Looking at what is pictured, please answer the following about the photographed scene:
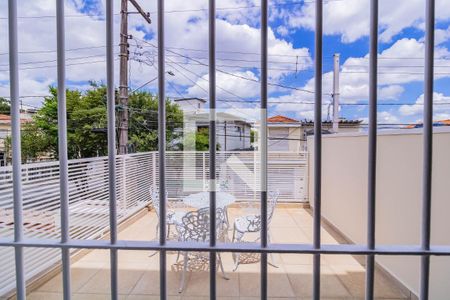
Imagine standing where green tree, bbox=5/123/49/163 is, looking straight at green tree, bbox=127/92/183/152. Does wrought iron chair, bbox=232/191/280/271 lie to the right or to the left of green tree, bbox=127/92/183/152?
right

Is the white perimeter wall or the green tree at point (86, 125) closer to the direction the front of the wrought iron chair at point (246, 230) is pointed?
the green tree

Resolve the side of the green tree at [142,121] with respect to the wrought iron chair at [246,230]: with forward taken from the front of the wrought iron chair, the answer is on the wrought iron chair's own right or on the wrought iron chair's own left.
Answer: on the wrought iron chair's own right

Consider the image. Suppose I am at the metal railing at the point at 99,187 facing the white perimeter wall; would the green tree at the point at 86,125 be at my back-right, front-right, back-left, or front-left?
back-left

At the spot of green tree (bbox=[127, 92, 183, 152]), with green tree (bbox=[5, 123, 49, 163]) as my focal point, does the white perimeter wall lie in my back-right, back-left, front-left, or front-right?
back-left

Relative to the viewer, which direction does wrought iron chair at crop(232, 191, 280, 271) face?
to the viewer's left

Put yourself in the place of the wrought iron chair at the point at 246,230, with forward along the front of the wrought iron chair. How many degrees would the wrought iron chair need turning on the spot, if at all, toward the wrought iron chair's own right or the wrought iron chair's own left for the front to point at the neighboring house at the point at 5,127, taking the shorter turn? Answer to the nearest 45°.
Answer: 0° — it already faces it

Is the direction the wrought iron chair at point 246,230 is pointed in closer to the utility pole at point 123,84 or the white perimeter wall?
the utility pole

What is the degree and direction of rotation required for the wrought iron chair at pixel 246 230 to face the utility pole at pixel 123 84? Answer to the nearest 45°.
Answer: approximately 45° to its right

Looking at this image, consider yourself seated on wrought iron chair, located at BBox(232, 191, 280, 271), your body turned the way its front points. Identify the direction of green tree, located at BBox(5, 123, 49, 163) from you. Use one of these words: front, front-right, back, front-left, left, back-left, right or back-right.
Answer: front-right

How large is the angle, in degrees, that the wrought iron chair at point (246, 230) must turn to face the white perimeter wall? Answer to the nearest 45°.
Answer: approximately 180°

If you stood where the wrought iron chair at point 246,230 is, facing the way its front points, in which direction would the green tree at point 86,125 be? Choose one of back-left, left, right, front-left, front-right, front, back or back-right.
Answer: front-right
